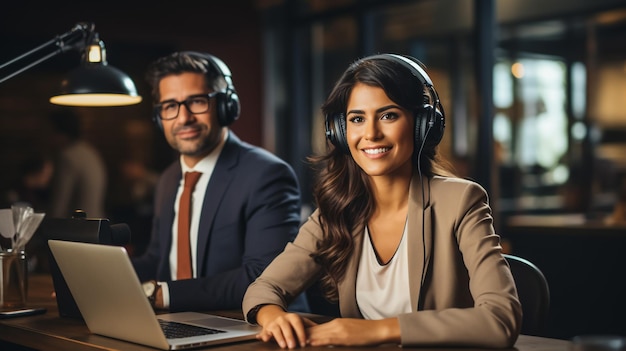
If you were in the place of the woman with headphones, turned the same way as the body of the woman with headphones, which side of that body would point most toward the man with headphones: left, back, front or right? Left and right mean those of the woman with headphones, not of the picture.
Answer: right

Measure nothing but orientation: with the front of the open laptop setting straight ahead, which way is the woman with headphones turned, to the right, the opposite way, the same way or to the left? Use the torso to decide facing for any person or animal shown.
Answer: the opposite way

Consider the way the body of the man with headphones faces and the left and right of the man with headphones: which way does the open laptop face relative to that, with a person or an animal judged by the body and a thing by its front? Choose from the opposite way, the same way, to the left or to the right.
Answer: the opposite way

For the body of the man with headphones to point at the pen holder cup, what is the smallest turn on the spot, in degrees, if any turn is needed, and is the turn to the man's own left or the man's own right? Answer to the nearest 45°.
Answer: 0° — they already face it

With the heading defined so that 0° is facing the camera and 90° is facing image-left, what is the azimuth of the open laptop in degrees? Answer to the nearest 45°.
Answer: approximately 225°

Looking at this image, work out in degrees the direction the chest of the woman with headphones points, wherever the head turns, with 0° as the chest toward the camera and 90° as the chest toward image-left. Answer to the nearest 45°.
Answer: approximately 45°
